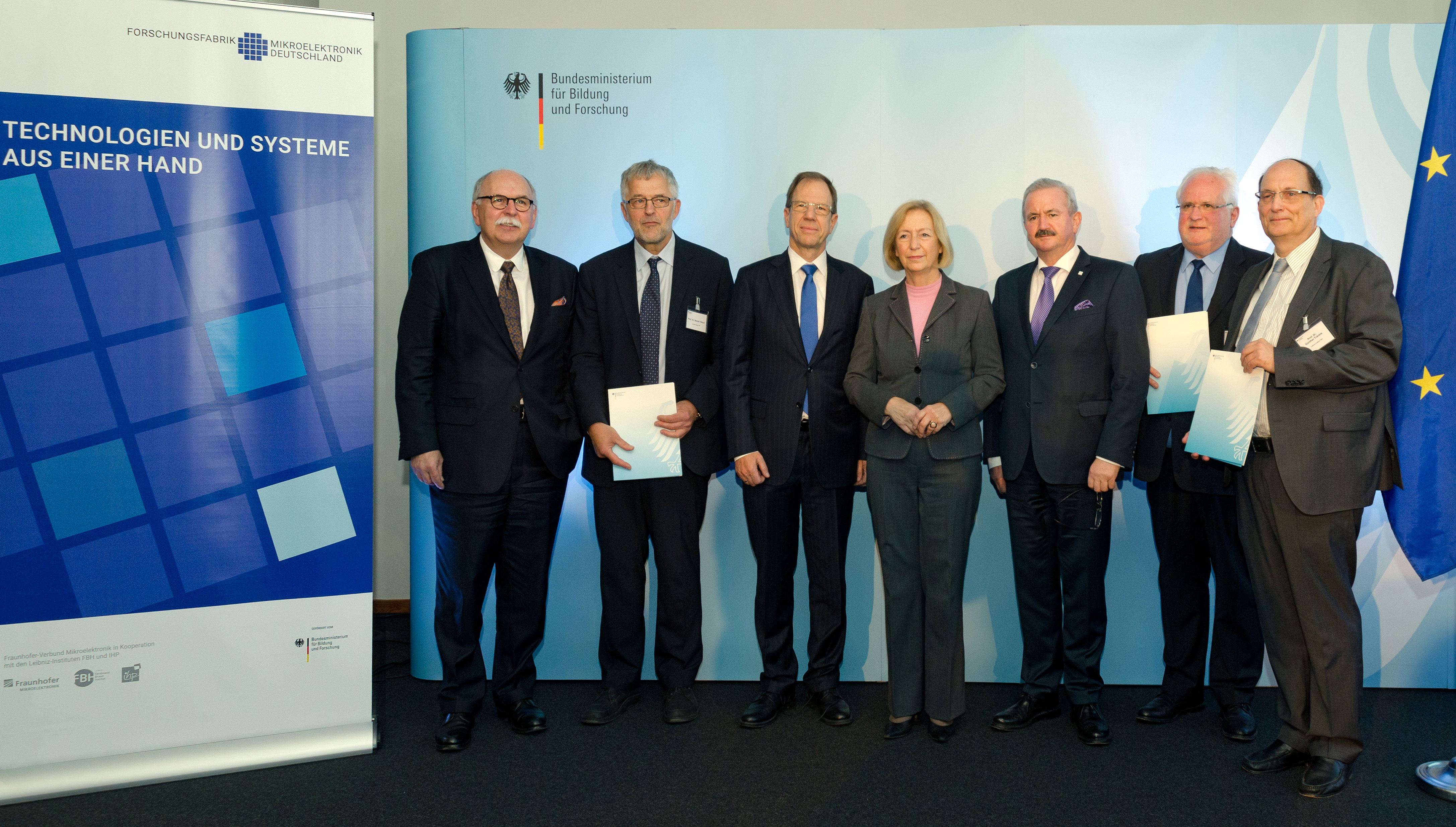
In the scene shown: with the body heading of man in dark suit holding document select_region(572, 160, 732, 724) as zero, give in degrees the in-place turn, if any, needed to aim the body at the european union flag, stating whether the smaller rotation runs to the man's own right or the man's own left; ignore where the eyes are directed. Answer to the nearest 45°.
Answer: approximately 90° to the man's own left

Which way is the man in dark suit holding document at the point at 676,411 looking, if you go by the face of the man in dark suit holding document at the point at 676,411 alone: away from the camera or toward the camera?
toward the camera

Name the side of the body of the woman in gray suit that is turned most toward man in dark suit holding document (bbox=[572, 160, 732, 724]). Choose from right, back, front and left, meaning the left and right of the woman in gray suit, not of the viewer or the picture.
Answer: right

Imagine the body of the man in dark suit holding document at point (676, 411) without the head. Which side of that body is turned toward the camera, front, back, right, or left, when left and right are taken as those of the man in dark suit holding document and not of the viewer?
front

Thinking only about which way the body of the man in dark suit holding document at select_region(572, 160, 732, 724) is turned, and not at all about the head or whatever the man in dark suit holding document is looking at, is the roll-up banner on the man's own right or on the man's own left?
on the man's own right

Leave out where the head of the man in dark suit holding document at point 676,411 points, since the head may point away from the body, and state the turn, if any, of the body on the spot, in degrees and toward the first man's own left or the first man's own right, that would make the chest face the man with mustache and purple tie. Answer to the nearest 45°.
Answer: approximately 90° to the first man's own left

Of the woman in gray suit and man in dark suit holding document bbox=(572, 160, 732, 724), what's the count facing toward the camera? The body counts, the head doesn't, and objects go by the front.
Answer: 2

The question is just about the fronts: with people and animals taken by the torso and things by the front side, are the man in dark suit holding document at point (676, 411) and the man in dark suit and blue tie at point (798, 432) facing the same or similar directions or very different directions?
same or similar directions

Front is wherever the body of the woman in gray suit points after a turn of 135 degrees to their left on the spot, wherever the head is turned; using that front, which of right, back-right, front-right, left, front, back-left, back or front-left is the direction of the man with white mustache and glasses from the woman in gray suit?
back-left

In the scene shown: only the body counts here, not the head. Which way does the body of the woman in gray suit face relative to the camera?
toward the camera

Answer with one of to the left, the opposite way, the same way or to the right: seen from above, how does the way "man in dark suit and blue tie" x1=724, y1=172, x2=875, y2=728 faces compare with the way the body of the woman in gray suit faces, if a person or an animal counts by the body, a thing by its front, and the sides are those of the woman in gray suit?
the same way

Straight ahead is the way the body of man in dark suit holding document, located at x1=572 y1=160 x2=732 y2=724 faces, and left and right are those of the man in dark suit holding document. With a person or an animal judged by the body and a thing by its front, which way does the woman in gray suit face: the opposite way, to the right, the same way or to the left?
the same way

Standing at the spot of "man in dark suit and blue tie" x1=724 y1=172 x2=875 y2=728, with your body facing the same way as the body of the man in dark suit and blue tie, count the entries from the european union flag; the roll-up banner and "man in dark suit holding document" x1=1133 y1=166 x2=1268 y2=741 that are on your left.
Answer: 2

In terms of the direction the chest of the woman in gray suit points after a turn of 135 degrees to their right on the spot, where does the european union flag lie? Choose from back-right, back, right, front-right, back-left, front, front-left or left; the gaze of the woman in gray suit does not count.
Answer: back-right
